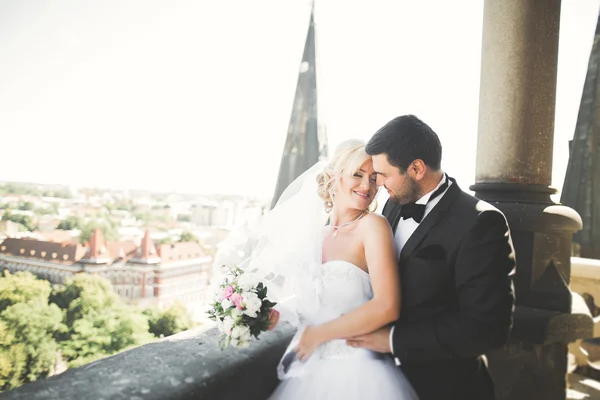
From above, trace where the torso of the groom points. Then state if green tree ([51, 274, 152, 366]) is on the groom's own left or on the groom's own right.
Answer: on the groom's own right

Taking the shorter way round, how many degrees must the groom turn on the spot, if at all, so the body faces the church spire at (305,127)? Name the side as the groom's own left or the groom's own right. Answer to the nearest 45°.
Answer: approximately 135° to the groom's own right

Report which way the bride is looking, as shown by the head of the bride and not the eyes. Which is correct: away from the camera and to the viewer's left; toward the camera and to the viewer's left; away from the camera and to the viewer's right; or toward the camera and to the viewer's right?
toward the camera and to the viewer's right

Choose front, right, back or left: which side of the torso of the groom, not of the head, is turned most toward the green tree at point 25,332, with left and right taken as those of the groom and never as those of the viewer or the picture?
right

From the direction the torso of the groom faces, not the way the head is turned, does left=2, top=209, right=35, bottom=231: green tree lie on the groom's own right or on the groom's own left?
on the groom's own right

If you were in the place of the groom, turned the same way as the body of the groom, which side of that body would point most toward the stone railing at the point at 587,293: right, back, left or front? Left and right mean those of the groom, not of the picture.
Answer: back

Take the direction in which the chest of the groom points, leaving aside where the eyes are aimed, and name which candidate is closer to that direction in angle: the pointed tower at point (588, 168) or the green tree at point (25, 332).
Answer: the green tree

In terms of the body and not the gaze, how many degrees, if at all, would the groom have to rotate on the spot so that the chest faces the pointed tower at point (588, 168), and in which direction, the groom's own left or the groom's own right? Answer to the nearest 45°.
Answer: approximately 180°

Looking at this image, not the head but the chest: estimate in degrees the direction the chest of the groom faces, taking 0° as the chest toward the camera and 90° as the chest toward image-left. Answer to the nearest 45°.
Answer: approximately 45°

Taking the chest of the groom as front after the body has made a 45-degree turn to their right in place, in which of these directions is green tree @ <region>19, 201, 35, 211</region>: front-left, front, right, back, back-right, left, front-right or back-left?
front-right

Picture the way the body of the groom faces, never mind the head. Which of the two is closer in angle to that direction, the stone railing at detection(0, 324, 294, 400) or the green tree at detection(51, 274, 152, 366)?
the stone railing

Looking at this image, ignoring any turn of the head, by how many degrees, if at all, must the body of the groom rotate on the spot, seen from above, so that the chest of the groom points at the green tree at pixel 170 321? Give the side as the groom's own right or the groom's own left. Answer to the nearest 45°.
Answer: approximately 90° to the groom's own right
